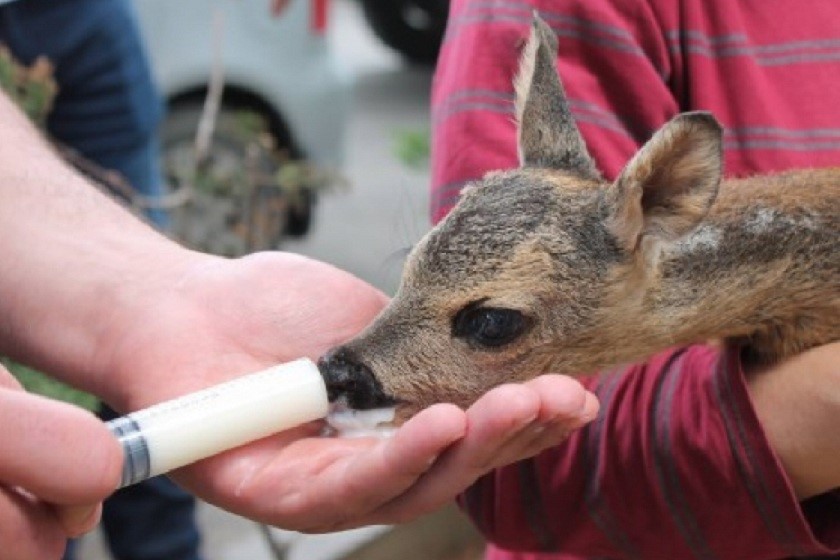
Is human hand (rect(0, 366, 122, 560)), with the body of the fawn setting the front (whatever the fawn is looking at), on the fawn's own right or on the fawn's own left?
on the fawn's own left

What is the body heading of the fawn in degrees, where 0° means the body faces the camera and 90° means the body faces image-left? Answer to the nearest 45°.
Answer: approximately 90°

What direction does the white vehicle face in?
to the viewer's left

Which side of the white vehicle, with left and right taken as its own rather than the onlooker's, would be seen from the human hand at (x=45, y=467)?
left
